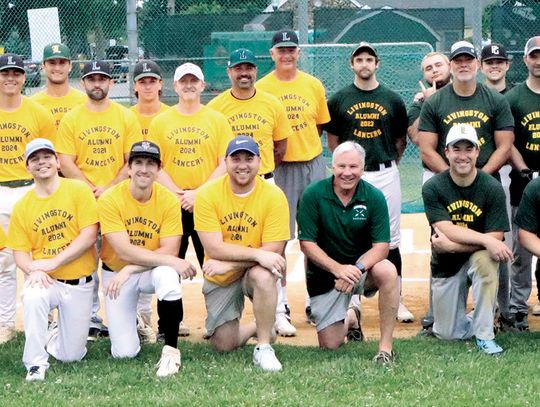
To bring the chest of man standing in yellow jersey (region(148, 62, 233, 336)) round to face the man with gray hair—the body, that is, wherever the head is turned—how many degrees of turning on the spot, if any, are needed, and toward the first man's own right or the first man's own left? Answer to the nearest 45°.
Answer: approximately 45° to the first man's own left

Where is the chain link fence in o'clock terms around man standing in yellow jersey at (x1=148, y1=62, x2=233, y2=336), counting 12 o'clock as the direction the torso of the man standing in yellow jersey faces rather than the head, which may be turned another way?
The chain link fence is roughly at 6 o'clock from the man standing in yellow jersey.

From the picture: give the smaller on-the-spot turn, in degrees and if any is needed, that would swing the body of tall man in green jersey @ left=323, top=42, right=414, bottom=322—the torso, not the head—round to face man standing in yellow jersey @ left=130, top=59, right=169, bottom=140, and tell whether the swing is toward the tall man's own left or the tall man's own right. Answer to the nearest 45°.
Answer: approximately 90° to the tall man's own right

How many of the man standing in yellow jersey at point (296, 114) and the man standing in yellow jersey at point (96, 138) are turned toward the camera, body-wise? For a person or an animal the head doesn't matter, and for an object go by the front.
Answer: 2

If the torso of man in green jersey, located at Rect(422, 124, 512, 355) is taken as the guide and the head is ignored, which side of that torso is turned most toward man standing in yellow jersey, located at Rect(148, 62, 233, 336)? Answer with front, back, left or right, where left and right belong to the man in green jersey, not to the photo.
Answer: right

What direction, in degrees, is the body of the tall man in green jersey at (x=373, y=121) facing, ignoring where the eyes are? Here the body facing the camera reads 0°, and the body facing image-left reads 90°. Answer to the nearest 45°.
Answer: approximately 0°
